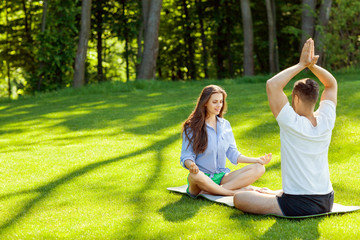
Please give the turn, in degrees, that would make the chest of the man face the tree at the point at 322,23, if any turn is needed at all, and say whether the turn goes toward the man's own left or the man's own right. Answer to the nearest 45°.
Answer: approximately 45° to the man's own right

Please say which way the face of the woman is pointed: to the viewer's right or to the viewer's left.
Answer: to the viewer's right

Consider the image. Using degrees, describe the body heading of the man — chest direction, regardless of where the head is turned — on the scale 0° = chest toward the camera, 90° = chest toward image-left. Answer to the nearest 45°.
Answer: approximately 135°

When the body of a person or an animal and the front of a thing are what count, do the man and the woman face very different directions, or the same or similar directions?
very different directions

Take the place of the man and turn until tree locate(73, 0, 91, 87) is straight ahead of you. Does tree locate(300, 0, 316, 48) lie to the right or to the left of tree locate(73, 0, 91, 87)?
right

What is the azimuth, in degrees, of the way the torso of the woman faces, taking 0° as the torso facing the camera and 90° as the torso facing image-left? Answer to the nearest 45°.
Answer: approximately 315°

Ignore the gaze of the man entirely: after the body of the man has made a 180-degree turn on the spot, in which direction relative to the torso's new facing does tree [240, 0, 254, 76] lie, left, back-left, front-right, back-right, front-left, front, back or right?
back-left

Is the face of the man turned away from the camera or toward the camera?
away from the camera

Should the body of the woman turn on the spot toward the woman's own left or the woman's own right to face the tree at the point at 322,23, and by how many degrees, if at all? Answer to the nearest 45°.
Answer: approximately 135° to the woman's own left

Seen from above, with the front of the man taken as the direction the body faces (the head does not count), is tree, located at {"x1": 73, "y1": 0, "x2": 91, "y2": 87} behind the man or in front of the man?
in front
